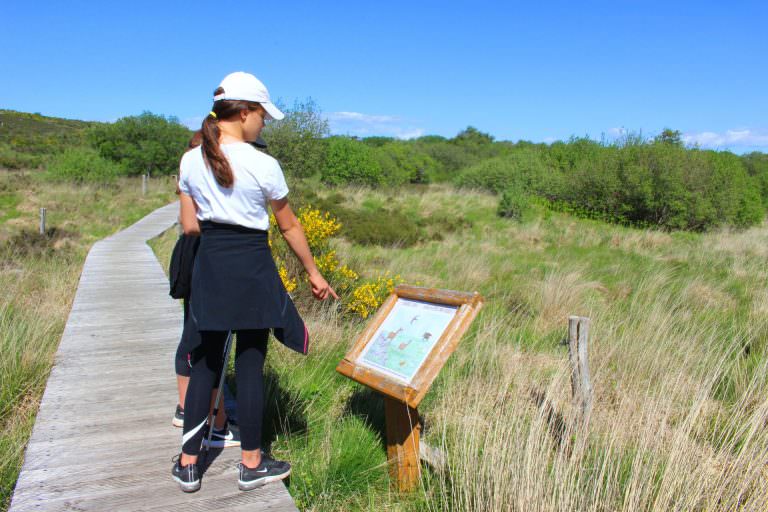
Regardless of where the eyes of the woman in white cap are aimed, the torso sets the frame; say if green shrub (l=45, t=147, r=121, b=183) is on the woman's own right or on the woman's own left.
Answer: on the woman's own left

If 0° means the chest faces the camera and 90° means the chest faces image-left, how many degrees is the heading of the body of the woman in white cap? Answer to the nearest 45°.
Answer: approximately 225°

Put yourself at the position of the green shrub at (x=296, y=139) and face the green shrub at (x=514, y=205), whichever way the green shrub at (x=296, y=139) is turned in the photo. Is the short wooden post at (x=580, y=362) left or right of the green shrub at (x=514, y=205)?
right

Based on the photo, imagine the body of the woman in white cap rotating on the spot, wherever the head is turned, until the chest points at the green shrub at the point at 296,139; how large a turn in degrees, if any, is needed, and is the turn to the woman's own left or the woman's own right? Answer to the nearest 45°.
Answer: approximately 45° to the woman's own left

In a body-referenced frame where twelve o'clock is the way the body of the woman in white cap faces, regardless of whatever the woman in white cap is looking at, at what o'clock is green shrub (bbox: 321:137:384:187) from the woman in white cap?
The green shrub is roughly at 11 o'clock from the woman in white cap.

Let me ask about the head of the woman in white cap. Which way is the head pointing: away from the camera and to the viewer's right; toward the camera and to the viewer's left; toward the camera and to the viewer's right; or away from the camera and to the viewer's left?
away from the camera and to the viewer's right

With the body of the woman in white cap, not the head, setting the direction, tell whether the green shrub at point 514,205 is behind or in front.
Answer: in front

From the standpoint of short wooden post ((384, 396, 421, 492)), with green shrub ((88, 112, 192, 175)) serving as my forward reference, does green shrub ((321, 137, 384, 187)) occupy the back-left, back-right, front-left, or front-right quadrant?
front-right
